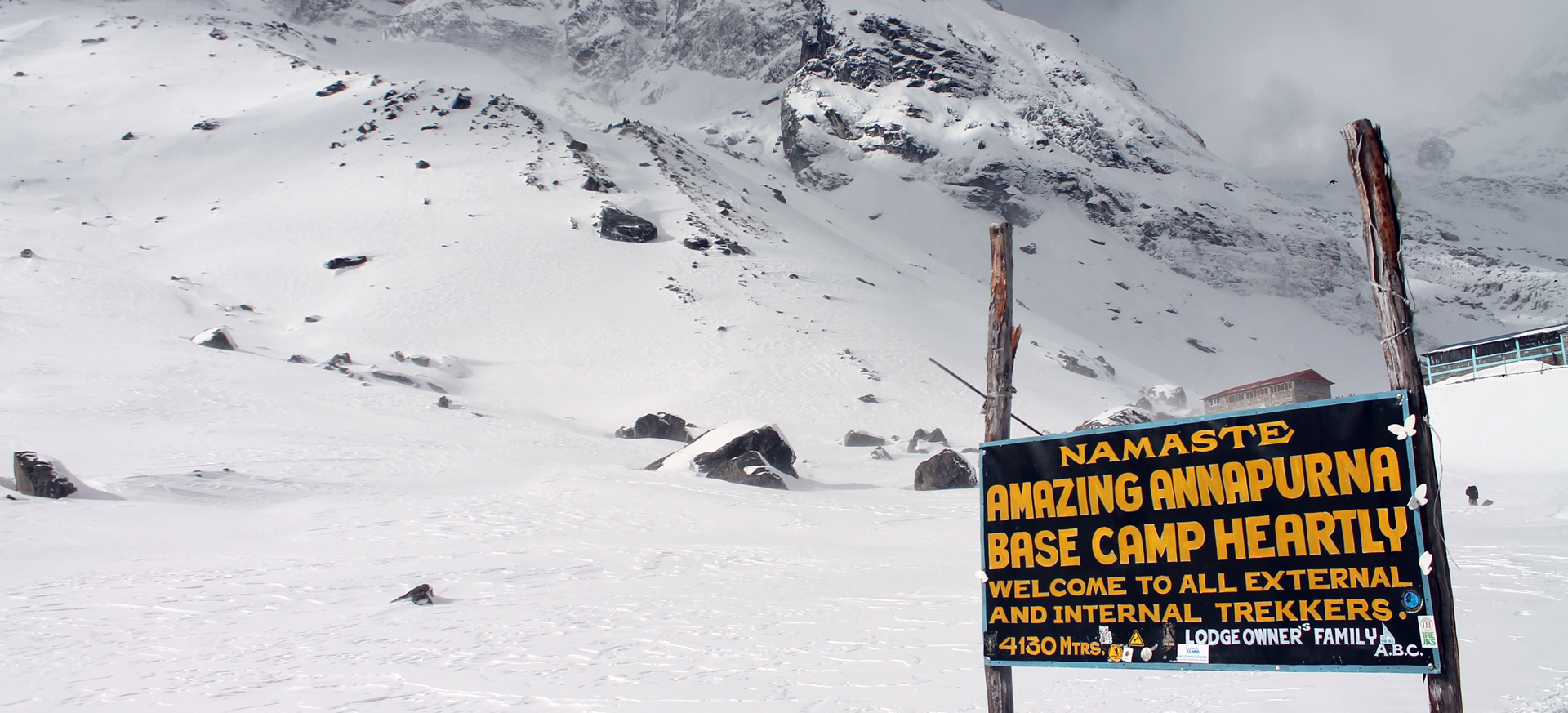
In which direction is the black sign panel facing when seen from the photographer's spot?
facing the viewer and to the left of the viewer

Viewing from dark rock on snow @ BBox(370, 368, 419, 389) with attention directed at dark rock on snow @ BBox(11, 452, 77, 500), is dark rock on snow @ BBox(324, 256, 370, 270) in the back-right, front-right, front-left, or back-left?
back-right

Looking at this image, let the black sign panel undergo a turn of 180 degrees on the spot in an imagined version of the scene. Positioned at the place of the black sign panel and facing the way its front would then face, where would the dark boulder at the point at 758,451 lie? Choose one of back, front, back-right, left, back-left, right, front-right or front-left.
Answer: left

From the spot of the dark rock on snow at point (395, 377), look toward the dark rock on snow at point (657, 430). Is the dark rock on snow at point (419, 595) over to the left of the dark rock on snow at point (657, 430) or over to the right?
right

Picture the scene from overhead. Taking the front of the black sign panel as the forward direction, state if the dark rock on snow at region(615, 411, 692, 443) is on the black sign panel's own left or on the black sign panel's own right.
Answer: on the black sign panel's own right

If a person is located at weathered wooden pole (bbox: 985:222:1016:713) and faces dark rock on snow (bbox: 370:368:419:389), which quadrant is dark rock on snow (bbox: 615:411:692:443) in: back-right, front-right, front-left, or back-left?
front-right

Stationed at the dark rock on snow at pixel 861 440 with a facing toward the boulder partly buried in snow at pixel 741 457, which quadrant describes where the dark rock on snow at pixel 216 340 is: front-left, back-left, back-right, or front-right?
front-right

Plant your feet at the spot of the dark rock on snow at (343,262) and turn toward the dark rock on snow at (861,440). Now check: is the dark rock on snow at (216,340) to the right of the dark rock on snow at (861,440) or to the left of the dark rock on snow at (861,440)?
right
